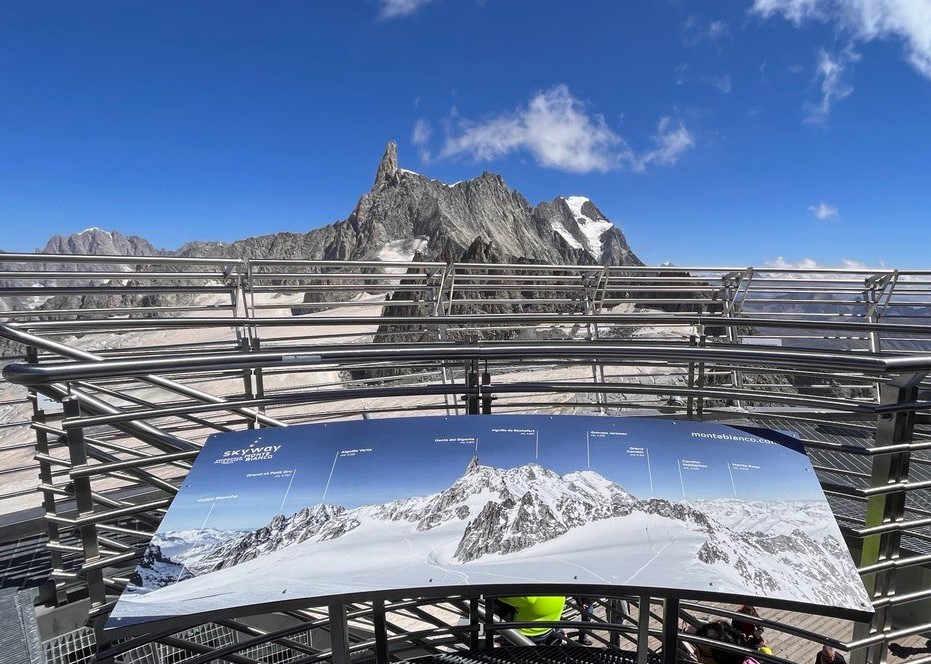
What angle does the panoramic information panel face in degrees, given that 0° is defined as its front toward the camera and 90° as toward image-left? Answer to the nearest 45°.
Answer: approximately 0°
